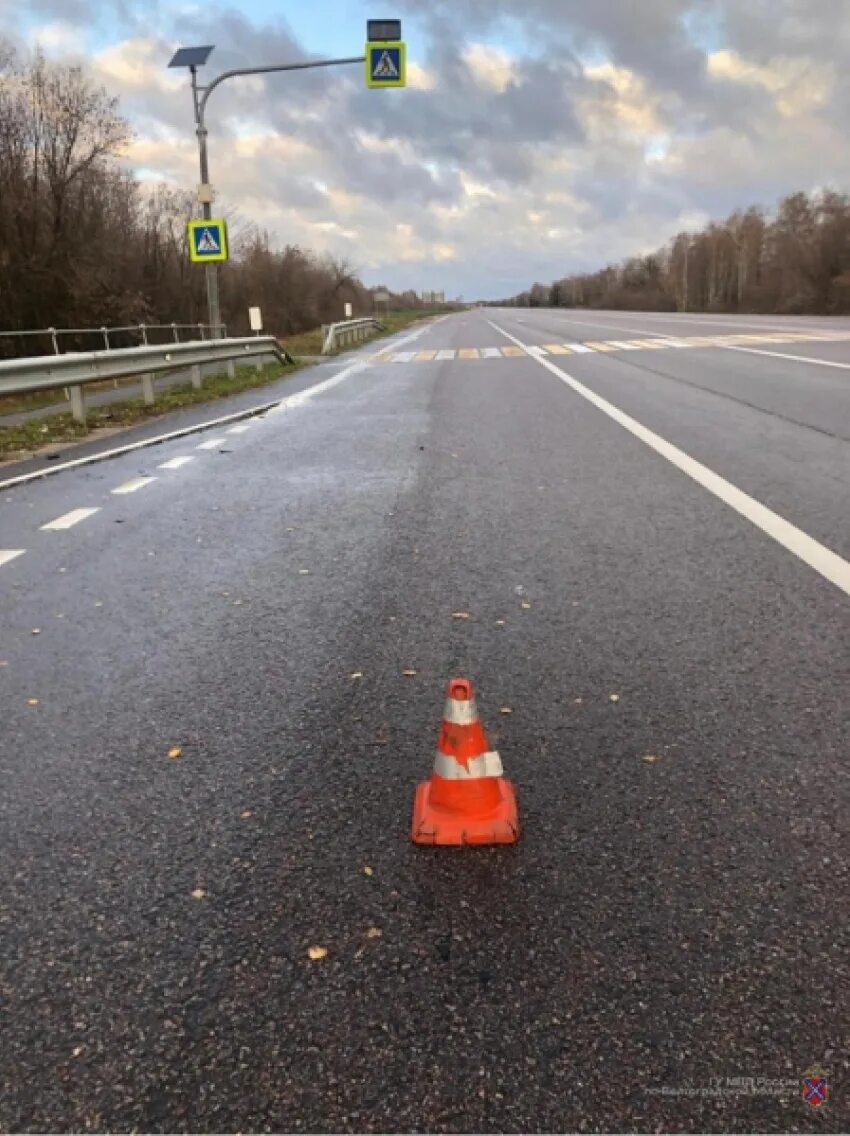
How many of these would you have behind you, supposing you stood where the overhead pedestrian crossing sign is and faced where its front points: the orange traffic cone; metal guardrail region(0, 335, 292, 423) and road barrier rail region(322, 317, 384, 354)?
1

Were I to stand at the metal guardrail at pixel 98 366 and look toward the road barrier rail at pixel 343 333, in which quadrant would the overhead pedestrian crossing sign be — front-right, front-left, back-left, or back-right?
front-right

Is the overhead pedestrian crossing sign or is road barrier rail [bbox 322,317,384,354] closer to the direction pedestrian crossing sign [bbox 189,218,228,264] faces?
the overhead pedestrian crossing sign

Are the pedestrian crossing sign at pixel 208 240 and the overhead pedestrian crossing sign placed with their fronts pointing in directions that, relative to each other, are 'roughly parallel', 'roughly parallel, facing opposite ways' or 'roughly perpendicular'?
roughly parallel

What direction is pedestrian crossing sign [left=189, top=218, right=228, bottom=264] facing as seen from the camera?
toward the camera

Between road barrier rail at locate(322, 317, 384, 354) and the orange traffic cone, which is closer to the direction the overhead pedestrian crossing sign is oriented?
the orange traffic cone

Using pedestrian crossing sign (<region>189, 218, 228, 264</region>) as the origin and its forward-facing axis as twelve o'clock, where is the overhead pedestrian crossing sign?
The overhead pedestrian crossing sign is roughly at 10 o'clock from the pedestrian crossing sign.

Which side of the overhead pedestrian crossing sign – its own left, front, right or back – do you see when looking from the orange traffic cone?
front

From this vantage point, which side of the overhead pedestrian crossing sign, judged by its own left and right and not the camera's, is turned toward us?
front

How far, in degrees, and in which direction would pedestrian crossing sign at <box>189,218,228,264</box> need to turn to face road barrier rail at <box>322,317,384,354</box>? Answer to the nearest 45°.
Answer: approximately 180°

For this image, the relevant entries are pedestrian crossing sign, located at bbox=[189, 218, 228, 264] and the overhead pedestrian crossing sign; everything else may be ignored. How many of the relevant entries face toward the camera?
2

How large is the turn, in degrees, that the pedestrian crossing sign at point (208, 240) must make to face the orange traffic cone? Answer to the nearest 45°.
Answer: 0° — it already faces it

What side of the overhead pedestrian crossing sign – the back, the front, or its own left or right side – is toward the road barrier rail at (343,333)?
back

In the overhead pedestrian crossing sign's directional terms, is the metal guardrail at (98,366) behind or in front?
in front
